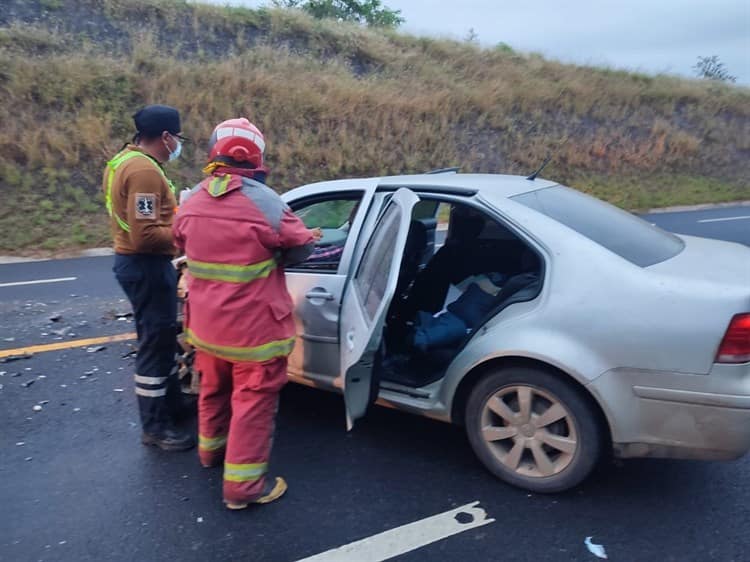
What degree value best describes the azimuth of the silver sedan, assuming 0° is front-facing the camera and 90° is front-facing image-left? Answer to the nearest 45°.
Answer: approximately 135°

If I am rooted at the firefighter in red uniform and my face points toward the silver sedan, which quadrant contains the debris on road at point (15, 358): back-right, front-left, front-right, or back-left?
back-left

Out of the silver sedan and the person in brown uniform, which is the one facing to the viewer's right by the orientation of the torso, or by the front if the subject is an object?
the person in brown uniform

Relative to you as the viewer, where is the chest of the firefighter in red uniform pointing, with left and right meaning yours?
facing away from the viewer and to the right of the viewer

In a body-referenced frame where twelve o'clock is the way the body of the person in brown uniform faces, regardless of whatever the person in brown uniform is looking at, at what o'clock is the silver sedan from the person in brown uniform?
The silver sedan is roughly at 1 o'clock from the person in brown uniform.

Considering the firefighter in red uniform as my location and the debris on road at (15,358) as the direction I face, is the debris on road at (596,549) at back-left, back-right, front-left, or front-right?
back-right

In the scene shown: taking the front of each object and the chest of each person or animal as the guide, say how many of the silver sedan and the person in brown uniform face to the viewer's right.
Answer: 1

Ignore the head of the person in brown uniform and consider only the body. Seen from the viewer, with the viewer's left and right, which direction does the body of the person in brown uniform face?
facing to the right of the viewer

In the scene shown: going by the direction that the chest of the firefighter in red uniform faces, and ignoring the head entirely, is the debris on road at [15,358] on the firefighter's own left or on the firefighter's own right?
on the firefighter's own left

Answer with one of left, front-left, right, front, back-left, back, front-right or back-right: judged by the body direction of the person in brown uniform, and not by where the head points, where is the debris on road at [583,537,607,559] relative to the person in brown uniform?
front-right

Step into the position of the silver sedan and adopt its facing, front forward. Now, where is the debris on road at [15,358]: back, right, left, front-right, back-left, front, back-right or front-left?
front-left

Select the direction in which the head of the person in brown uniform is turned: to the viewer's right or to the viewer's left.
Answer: to the viewer's right
